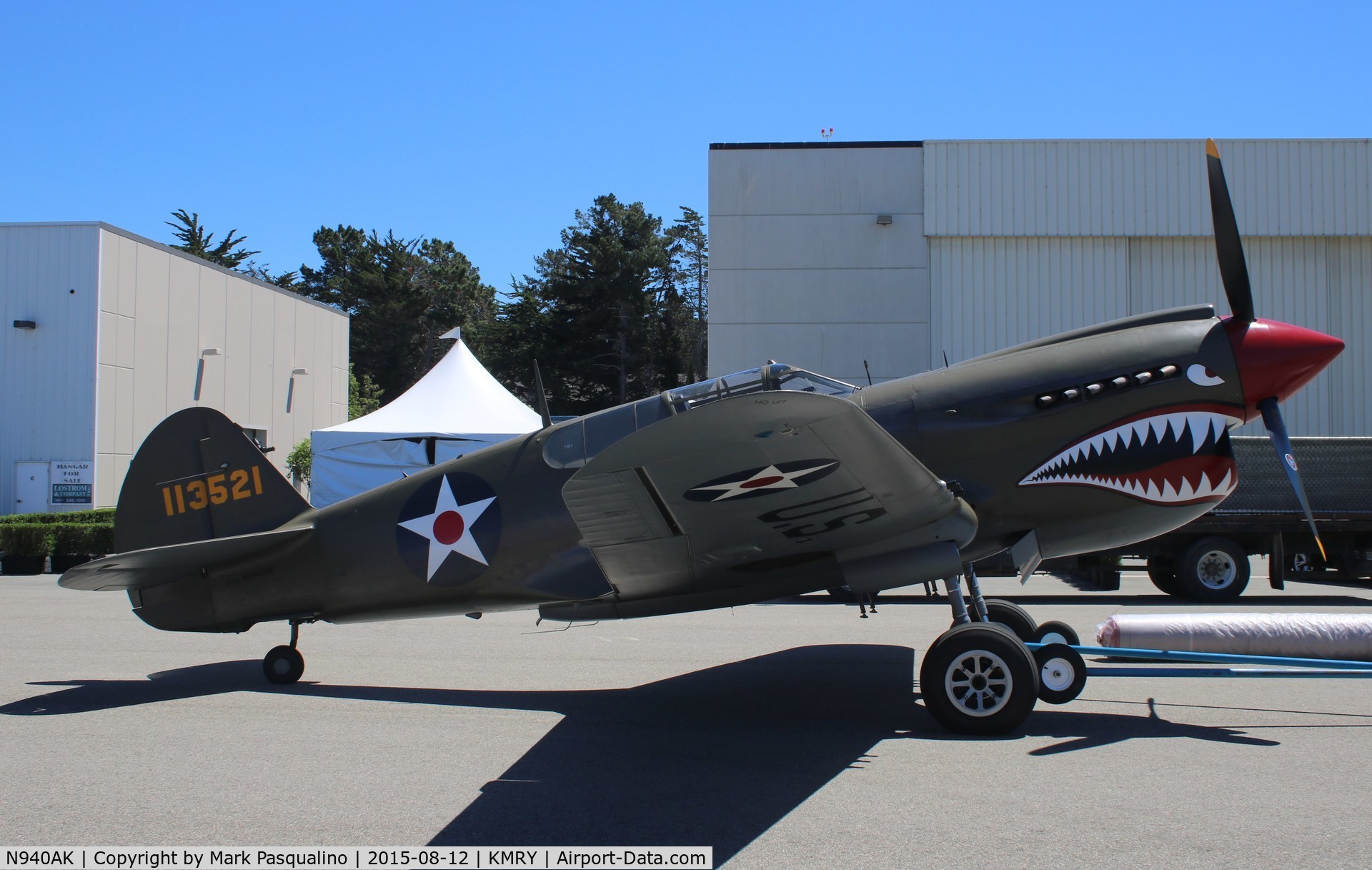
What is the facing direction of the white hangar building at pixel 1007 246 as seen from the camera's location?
facing the viewer

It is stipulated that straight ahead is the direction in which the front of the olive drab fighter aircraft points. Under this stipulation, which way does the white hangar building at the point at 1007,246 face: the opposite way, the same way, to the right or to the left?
to the right

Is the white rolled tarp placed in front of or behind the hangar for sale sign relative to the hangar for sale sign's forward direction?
in front

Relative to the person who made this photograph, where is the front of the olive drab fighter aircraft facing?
facing to the right of the viewer

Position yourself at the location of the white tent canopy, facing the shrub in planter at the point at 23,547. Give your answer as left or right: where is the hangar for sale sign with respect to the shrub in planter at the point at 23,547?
right

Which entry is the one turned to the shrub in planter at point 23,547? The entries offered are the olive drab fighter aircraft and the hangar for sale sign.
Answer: the hangar for sale sign

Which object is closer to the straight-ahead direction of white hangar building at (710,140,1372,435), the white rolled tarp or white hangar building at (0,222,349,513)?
the white rolled tarp

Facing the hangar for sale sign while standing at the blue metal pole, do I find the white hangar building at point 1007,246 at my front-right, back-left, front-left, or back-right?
front-right
